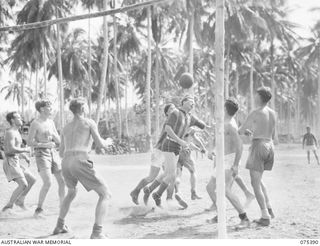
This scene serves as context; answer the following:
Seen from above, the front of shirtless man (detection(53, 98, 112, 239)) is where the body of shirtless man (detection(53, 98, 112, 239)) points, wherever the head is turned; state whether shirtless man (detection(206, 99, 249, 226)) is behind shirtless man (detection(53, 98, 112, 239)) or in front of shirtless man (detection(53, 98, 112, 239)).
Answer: in front

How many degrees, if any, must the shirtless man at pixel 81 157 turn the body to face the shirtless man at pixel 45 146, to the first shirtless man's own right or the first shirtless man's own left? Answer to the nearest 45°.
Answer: approximately 45° to the first shirtless man's own left

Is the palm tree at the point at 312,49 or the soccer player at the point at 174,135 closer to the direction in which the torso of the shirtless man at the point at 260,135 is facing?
the soccer player

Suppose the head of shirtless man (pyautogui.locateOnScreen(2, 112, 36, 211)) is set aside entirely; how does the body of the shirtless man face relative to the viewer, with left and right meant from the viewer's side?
facing to the right of the viewer

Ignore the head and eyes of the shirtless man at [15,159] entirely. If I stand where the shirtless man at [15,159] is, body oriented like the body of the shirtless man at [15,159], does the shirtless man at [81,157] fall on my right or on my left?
on my right

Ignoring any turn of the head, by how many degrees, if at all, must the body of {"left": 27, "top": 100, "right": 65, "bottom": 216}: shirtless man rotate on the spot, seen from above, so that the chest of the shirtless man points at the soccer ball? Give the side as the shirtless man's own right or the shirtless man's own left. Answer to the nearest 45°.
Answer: approximately 45° to the shirtless man's own left

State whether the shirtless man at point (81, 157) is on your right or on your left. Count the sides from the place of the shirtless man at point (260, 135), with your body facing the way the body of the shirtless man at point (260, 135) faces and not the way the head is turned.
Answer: on your left

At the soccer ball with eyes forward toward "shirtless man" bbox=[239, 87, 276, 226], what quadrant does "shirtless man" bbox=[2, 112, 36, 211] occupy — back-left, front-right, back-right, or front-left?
back-right

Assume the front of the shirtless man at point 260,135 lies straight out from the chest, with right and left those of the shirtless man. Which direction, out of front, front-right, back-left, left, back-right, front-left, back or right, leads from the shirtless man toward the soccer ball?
front

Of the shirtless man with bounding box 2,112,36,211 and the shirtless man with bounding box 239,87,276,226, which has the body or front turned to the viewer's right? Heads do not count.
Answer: the shirtless man with bounding box 2,112,36,211

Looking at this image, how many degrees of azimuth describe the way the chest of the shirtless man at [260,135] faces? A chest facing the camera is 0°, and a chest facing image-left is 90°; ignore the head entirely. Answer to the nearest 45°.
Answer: approximately 135°

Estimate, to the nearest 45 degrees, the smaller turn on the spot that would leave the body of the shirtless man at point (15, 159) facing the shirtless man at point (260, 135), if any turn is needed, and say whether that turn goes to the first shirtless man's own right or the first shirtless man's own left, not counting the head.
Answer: approximately 45° to the first shirtless man's own right

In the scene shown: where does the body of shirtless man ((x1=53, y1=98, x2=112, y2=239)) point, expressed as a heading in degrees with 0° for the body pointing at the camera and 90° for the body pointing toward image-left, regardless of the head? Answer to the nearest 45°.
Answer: approximately 225°

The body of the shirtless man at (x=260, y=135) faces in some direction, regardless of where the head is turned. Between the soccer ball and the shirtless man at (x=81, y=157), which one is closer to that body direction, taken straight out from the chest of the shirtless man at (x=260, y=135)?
the soccer ball

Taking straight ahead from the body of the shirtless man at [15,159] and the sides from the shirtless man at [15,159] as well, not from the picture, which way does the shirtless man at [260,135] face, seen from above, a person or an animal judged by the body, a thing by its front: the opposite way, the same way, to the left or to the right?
to the left

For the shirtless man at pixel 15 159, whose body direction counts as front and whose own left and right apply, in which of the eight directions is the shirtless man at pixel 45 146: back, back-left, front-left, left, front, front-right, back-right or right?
front-right

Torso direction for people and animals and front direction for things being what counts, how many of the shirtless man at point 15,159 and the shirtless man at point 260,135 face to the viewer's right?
1
